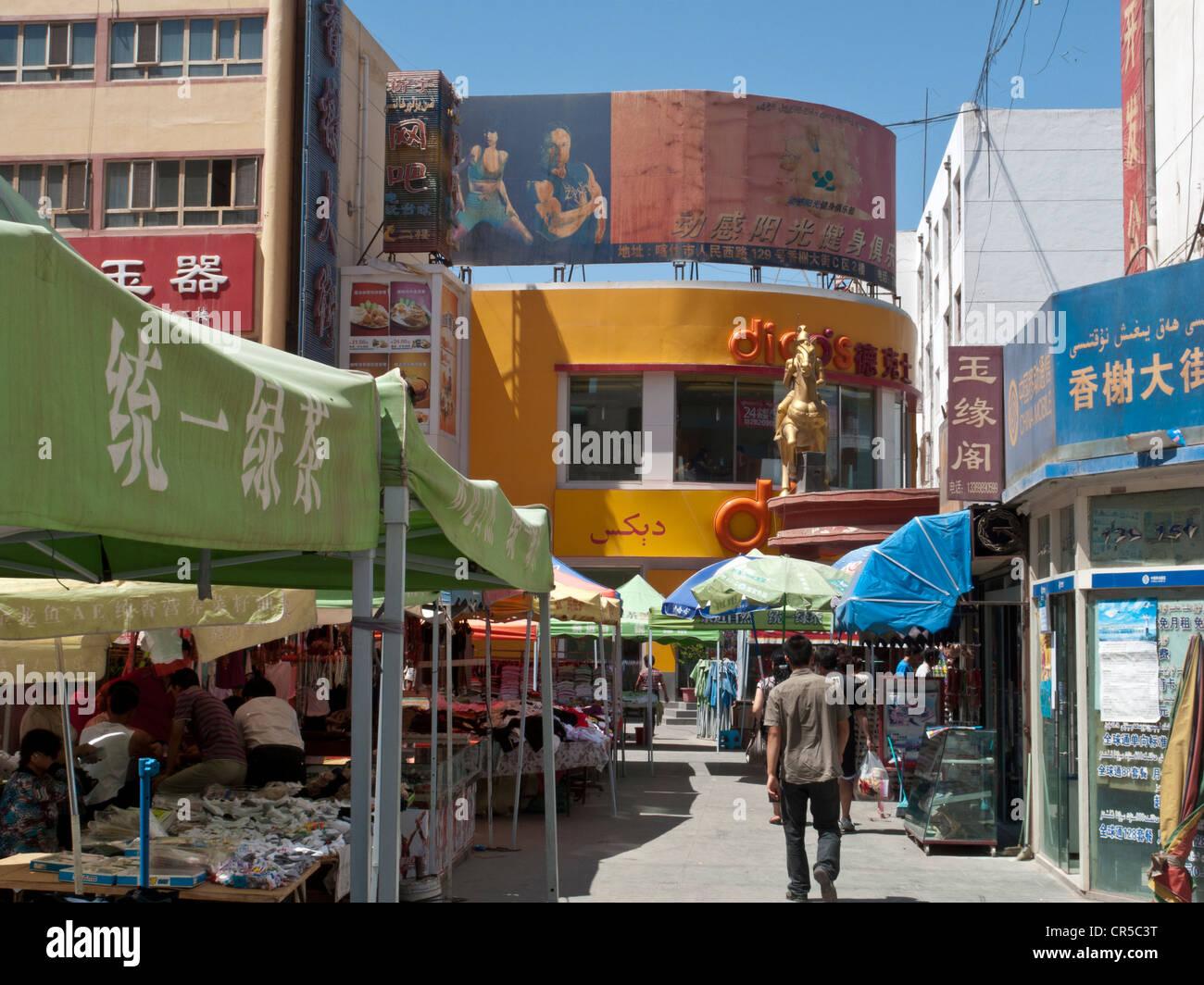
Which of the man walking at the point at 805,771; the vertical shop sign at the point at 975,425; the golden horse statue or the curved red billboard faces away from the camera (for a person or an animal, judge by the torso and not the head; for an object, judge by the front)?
the man walking

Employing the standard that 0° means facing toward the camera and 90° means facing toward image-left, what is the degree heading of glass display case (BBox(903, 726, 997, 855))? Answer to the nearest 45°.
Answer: approximately 90°

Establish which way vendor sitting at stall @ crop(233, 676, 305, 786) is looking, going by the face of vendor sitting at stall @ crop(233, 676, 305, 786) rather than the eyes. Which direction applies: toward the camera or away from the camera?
away from the camera

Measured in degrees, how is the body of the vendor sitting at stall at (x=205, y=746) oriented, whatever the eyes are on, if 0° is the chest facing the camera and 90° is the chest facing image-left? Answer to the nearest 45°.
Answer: approximately 135°

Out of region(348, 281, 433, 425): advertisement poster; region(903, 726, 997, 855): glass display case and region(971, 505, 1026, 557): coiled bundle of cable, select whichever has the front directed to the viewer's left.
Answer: the glass display case

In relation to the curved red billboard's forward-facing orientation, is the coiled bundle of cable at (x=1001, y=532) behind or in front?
in front

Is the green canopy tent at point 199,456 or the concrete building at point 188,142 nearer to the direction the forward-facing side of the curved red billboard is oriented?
the green canopy tent

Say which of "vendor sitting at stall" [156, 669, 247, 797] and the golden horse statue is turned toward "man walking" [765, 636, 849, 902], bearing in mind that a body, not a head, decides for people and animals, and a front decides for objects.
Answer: the golden horse statue

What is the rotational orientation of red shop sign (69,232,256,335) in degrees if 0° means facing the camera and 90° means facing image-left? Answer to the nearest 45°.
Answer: approximately 0°

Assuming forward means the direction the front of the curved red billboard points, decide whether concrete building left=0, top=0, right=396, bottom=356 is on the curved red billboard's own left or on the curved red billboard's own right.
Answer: on the curved red billboard's own right

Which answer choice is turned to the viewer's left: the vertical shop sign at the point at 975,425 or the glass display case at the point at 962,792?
the glass display case
